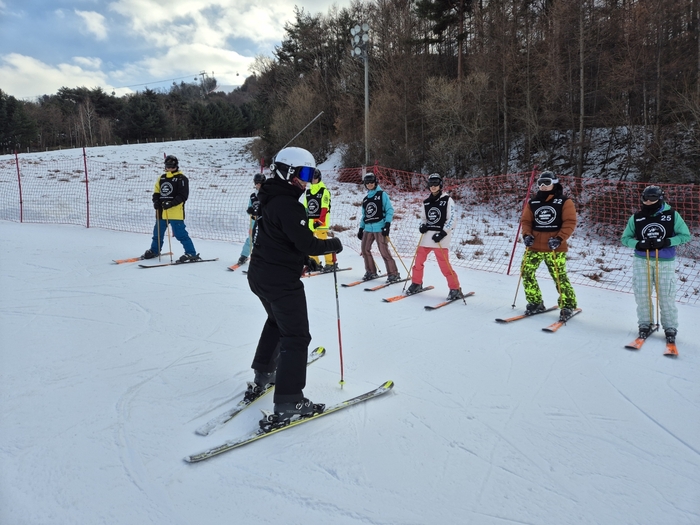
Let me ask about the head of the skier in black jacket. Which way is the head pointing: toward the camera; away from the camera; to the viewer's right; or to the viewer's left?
to the viewer's right

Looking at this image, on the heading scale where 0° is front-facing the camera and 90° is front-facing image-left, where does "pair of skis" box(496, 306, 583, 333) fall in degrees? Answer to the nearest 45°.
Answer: approximately 45°

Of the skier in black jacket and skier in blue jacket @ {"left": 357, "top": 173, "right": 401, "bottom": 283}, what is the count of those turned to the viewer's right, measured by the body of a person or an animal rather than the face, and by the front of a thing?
1

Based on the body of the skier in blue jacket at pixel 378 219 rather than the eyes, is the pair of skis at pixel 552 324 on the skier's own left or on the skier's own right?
on the skier's own left

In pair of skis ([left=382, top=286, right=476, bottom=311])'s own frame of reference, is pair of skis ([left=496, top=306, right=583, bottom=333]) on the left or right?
on its left

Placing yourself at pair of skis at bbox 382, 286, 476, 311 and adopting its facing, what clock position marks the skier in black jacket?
The skier in black jacket is roughly at 11 o'clock from the pair of skis.

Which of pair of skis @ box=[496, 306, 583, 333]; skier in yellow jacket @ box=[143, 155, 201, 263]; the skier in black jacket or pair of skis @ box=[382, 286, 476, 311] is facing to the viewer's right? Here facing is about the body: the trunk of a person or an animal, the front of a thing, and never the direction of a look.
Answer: the skier in black jacket

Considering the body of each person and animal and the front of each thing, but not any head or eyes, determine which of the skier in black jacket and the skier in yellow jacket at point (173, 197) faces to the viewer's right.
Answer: the skier in black jacket

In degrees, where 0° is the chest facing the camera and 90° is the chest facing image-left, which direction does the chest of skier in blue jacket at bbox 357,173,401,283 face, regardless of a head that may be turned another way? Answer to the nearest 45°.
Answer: approximately 45°

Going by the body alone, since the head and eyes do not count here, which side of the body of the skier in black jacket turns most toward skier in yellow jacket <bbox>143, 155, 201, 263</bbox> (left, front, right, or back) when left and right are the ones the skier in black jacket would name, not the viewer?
left
